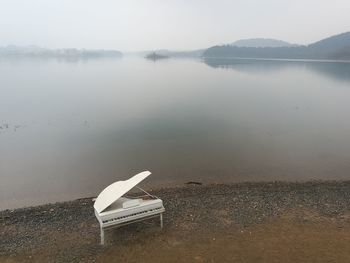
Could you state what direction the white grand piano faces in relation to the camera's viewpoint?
facing the viewer and to the right of the viewer
